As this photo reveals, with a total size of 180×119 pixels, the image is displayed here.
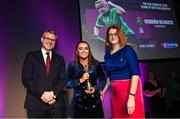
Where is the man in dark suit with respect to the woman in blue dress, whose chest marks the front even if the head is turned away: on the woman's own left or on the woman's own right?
on the woman's own right

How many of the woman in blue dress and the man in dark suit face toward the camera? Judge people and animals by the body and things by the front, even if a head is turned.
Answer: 2

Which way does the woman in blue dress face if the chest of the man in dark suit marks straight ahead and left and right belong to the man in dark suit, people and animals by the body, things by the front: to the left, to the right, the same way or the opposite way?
the same way

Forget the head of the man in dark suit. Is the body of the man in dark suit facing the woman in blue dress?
no

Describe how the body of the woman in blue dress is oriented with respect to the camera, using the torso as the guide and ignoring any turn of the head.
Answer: toward the camera

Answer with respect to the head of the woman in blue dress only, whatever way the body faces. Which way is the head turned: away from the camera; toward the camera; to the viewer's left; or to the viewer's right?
toward the camera

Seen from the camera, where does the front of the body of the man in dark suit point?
toward the camera
